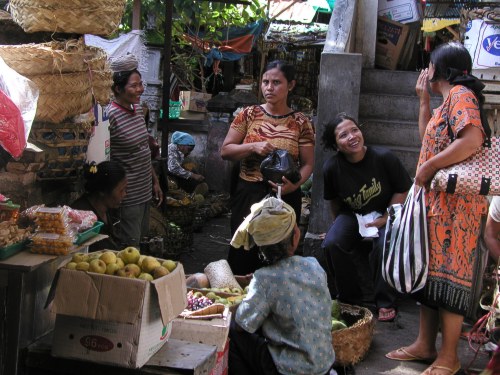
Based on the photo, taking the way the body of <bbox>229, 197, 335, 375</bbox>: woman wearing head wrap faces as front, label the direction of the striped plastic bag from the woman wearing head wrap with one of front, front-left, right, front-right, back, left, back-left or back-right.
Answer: right

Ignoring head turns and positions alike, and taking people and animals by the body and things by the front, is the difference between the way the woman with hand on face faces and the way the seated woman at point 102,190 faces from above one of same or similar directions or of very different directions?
very different directions

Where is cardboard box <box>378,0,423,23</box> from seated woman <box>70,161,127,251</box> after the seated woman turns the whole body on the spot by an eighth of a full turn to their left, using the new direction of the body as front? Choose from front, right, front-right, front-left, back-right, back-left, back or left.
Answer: front

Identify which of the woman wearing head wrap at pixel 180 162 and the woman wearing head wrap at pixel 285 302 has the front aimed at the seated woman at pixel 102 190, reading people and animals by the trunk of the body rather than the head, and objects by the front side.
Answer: the woman wearing head wrap at pixel 285 302

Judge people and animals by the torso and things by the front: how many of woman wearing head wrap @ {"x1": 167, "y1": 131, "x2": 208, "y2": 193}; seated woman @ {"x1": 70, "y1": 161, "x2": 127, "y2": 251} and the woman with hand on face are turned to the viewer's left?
1

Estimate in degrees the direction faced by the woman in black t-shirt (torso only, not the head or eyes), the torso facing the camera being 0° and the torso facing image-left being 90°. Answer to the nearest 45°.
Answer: approximately 0°

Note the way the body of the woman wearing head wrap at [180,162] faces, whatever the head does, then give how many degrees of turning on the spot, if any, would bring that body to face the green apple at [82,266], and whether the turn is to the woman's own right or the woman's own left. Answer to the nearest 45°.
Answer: approximately 90° to the woman's own right

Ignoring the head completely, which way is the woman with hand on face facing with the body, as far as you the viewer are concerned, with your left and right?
facing to the left of the viewer

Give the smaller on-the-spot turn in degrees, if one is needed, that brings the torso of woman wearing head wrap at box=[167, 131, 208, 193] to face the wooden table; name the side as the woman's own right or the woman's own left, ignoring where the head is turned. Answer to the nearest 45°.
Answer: approximately 90° to the woman's own right

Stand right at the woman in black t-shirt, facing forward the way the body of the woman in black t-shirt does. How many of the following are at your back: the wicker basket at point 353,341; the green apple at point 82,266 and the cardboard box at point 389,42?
1
